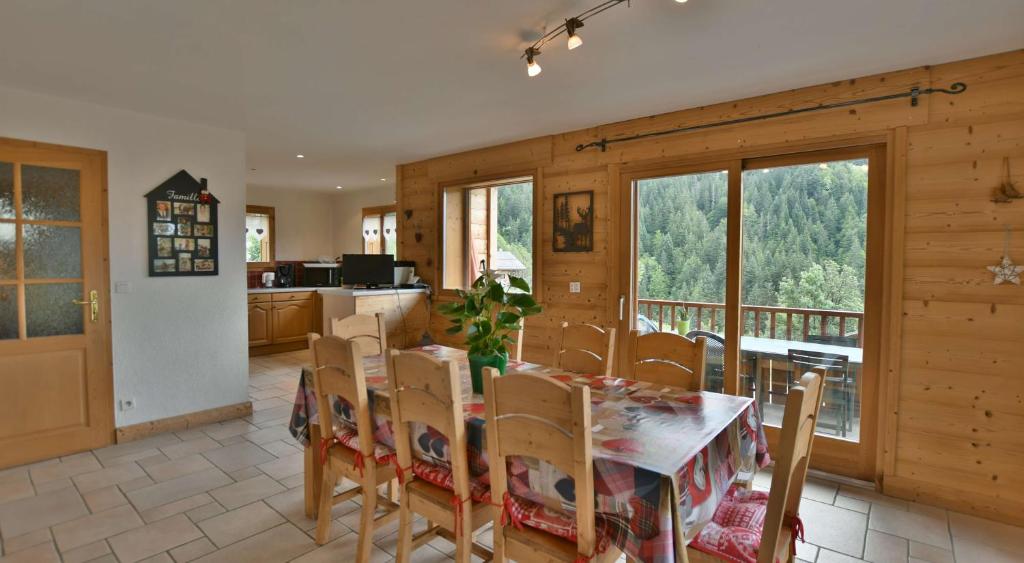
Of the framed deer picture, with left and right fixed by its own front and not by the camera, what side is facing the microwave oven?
right

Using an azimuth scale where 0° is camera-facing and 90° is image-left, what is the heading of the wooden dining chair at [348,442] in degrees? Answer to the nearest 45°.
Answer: approximately 225°

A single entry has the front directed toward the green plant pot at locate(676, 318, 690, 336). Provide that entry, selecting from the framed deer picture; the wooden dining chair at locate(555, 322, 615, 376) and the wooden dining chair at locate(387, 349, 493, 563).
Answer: the wooden dining chair at locate(387, 349, 493, 563)

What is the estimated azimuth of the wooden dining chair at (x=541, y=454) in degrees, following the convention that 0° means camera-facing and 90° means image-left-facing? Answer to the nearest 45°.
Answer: approximately 225°

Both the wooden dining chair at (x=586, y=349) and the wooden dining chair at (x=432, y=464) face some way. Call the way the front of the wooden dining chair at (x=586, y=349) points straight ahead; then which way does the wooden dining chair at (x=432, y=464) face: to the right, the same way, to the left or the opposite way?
the opposite way

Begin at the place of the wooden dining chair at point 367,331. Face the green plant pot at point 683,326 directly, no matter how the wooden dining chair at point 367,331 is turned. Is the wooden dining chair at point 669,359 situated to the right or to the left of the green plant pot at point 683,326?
right

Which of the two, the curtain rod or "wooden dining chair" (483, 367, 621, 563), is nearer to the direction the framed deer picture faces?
the wooden dining chair

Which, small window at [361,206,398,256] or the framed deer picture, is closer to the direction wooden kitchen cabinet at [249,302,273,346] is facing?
the framed deer picture

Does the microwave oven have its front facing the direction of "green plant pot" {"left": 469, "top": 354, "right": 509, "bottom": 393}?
yes
